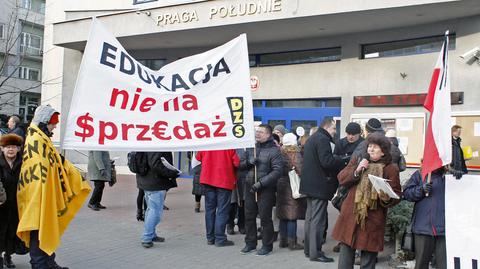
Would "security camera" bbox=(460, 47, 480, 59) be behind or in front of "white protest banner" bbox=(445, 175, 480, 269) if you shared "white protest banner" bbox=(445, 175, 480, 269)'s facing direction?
behind

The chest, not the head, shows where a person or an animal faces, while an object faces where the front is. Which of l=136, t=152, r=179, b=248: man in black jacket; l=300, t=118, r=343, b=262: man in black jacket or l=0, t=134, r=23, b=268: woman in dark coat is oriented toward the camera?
the woman in dark coat

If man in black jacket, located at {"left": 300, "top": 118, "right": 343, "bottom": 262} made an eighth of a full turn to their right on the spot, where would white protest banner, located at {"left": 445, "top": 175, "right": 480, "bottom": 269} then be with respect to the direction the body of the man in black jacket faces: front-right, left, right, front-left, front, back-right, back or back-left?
front

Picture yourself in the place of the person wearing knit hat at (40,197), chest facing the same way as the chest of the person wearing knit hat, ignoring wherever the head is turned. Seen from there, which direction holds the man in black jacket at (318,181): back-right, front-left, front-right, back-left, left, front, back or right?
front

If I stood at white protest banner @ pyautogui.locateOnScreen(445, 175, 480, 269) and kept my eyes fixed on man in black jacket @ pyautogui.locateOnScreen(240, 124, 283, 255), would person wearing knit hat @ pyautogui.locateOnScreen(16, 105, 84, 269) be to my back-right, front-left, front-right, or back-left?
front-left

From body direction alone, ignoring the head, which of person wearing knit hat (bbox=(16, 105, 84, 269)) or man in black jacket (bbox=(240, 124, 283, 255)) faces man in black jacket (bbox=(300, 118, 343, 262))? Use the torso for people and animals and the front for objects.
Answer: the person wearing knit hat

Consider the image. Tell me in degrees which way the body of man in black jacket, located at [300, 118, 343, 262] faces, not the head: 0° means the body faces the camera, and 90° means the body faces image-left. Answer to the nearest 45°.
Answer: approximately 270°

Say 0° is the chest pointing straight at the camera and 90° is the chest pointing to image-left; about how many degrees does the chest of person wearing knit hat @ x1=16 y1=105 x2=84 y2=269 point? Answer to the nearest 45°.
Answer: approximately 270°

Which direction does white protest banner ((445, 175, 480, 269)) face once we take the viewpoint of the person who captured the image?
facing the viewer

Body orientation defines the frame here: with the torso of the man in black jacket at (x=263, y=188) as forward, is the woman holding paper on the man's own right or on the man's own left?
on the man's own left

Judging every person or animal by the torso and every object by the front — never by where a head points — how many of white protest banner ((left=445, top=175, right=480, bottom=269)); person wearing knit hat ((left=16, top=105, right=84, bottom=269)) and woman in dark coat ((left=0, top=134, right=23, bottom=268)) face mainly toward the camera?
2

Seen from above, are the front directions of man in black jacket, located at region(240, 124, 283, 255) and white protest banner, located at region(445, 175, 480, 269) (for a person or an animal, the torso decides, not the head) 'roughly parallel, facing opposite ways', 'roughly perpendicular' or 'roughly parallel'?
roughly parallel
